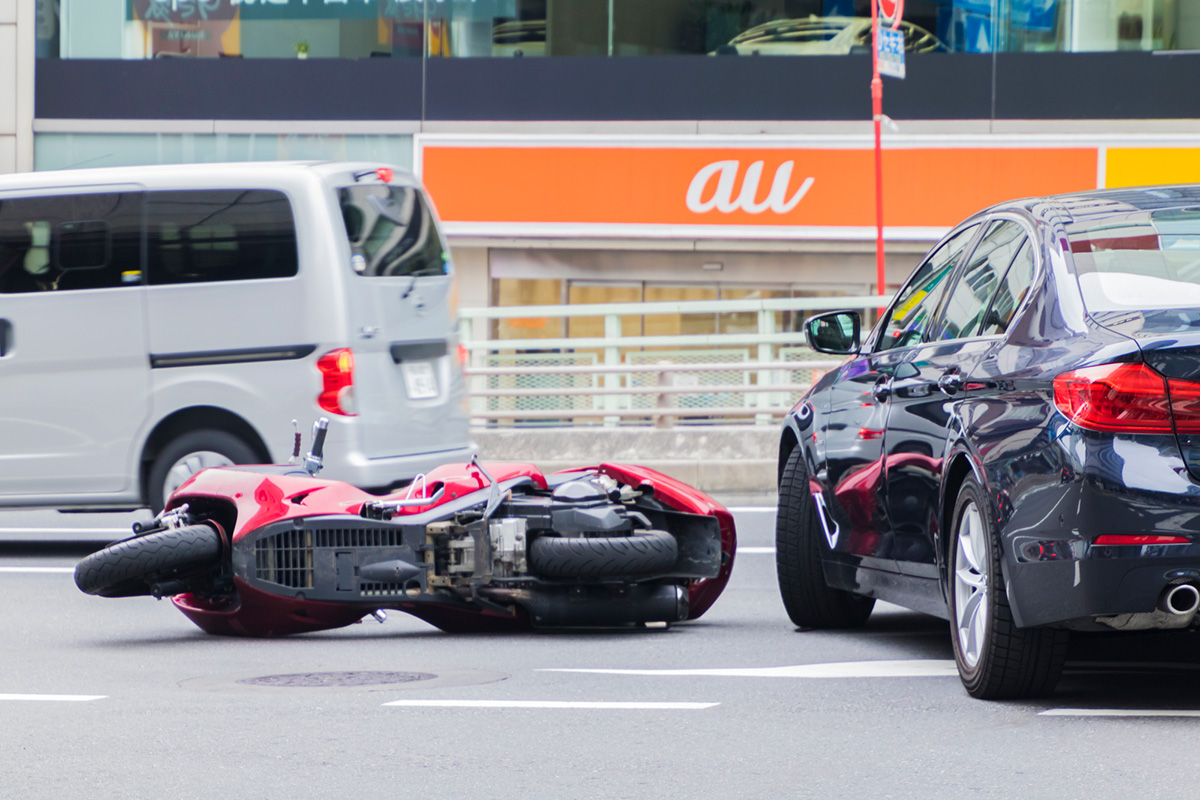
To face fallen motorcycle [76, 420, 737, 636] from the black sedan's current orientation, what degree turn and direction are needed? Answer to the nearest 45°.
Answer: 0° — it already faces it

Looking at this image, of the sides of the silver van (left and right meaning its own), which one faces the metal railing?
right

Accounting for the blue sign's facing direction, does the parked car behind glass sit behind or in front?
behind

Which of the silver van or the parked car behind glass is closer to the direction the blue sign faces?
the silver van

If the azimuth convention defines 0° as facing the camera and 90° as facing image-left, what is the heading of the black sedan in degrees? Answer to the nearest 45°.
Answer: approximately 135°

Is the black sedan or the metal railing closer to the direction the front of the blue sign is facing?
the black sedan

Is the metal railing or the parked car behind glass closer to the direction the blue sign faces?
the metal railing

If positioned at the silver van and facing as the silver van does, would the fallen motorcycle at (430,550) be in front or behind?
behind

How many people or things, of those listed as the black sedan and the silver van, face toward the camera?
0

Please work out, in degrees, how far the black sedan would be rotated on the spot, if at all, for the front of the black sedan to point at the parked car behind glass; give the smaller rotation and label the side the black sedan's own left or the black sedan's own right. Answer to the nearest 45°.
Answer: approximately 45° to the black sedan's own right

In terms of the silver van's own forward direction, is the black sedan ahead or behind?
behind

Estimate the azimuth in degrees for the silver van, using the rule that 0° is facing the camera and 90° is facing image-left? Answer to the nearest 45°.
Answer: approximately 135°

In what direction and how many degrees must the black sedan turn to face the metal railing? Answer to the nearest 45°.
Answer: approximately 45° to its right

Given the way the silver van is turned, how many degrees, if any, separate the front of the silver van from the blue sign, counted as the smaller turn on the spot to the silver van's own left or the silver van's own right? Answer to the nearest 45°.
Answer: approximately 90° to the silver van's own right

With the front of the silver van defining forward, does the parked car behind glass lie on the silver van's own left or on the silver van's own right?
on the silver van's own right
